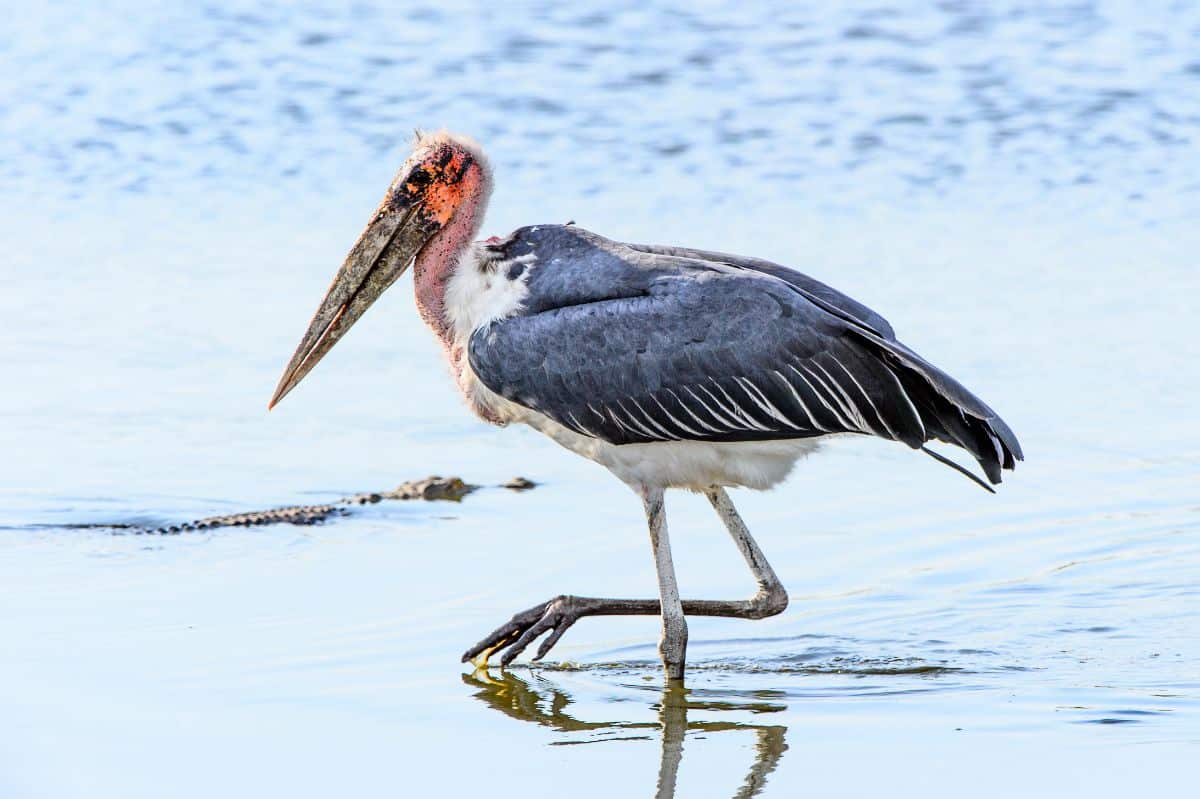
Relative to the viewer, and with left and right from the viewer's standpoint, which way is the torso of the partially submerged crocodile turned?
facing to the right of the viewer

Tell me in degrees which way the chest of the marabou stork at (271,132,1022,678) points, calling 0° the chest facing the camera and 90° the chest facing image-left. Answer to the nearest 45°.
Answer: approximately 90°

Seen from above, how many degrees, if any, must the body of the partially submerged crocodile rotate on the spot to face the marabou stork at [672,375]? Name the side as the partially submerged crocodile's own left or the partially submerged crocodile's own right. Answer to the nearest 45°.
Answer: approximately 45° to the partially submerged crocodile's own right

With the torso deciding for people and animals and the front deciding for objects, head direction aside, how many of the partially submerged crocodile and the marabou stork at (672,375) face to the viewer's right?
1

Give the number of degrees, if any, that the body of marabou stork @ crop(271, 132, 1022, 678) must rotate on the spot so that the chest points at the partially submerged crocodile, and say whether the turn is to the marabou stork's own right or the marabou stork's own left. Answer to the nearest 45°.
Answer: approximately 45° to the marabou stork's own right

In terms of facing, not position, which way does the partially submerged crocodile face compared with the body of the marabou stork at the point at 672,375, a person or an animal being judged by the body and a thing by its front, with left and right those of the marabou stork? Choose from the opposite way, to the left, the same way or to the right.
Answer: the opposite way
